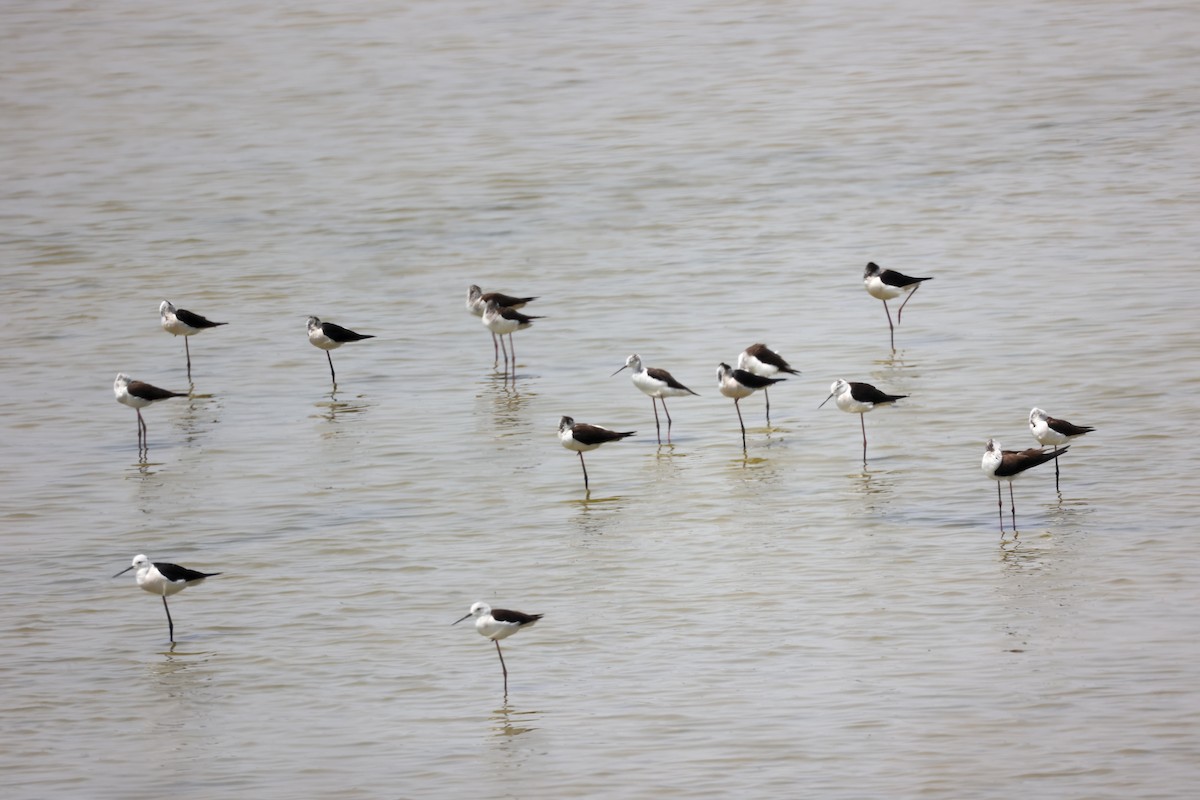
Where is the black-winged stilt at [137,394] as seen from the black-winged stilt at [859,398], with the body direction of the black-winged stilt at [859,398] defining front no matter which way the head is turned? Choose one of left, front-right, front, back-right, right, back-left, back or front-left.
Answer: front

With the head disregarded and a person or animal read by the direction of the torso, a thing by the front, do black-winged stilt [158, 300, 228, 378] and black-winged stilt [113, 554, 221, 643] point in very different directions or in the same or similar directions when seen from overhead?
same or similar directions

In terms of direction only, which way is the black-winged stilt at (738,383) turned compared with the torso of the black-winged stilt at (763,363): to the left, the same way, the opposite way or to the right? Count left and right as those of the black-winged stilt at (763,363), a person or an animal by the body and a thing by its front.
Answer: the same way

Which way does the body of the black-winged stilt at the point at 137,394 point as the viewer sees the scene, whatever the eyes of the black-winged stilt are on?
to the viewer's left

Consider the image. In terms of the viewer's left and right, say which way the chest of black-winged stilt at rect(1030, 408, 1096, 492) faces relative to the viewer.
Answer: facing to the left of the viewer

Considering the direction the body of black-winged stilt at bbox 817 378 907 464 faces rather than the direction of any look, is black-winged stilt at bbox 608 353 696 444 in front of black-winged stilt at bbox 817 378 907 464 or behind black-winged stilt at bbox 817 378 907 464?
in front

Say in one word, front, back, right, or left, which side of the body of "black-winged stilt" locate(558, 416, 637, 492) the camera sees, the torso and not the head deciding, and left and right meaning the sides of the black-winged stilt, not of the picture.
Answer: left

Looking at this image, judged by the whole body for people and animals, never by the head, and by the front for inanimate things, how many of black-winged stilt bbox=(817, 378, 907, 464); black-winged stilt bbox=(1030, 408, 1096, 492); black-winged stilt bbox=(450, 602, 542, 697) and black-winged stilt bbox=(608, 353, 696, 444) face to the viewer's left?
4

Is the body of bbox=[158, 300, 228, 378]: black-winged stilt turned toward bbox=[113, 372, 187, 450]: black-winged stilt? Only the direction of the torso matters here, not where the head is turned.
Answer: no

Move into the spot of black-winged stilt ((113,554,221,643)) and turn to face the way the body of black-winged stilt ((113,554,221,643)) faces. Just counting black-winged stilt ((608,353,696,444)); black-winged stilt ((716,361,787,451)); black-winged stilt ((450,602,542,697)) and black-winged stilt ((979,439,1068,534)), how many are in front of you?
0

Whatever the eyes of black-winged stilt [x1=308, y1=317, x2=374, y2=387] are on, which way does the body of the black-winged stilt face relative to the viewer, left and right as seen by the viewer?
facing to the left of the viewer

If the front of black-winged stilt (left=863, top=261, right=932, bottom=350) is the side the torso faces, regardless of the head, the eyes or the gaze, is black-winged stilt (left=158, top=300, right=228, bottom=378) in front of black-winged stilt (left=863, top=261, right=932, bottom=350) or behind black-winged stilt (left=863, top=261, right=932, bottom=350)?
in front

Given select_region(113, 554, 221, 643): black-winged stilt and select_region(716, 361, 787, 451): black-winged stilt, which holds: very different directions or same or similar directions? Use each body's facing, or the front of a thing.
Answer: same or similar directions

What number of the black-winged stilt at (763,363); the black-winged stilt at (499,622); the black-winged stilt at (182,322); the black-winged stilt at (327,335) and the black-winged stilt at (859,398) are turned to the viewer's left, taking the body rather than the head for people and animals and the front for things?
5

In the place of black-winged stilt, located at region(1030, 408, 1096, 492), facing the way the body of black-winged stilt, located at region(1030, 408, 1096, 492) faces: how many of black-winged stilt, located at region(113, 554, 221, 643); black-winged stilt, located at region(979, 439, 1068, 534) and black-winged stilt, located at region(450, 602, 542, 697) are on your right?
0

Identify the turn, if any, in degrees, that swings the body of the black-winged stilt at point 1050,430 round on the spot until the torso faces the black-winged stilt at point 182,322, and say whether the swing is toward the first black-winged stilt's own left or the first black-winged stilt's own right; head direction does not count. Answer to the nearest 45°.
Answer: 0° — it already faces it

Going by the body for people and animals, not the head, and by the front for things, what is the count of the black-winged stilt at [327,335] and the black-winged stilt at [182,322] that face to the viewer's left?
2

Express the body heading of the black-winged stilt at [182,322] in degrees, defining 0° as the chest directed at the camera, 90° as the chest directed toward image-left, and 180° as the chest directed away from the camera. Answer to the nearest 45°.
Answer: approximately 90°

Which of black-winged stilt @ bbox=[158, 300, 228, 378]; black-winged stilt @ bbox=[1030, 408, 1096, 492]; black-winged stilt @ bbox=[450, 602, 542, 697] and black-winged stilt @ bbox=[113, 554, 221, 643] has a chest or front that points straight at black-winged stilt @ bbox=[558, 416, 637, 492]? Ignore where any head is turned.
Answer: black-winged stilt @ bbox=[1030, 408, 1096, 492]
